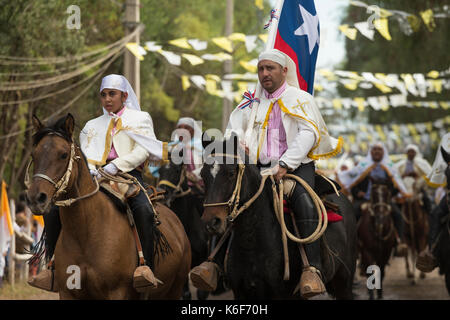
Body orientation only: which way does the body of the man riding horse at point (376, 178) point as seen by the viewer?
toward the camera

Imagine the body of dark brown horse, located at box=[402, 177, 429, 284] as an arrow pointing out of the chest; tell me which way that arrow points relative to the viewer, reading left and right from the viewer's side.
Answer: facing the viewer

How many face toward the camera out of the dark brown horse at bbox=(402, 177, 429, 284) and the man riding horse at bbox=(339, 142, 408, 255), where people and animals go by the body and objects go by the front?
2

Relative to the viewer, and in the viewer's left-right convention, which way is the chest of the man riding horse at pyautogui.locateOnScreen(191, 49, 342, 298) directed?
facing the viewer and to the left of the viewer

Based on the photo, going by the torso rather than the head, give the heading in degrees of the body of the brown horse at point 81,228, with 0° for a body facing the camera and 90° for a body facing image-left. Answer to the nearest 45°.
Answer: approximately 45°

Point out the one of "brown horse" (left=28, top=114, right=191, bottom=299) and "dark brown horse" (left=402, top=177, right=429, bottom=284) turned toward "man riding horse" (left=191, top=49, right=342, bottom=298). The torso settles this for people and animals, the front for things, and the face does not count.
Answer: the dark brown horse

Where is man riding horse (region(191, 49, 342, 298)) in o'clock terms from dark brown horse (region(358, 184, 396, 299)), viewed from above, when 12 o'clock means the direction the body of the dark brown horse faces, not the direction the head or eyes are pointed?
The man riding horse is roughly at 12 o'clock from the dark brown horse.

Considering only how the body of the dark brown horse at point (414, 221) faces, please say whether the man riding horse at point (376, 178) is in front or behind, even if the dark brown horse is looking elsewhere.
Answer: in front

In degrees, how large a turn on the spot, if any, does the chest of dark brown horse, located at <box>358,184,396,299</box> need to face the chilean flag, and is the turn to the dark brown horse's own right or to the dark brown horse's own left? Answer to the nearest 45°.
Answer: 0° — it already faces it

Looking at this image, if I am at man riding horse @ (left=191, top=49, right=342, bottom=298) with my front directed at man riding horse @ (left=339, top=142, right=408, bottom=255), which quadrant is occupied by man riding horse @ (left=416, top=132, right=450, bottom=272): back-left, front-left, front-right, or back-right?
front-right

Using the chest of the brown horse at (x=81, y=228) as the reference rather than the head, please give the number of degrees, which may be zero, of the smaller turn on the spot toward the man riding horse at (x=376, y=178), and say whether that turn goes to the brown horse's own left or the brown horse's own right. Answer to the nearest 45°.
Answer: approximately 180°

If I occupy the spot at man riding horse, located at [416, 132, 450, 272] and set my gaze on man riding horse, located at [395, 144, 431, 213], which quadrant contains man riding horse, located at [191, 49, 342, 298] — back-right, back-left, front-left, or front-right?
back-left

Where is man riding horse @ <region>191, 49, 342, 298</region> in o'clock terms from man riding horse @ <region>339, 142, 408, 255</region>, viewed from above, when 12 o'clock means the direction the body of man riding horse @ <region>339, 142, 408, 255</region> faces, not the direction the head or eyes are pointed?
man riding horse @ <region>191, 49, 342, 298</region> is roughly at 12 o'clock from man riding horse @ <region>339, 142, 408, 255</region>.
